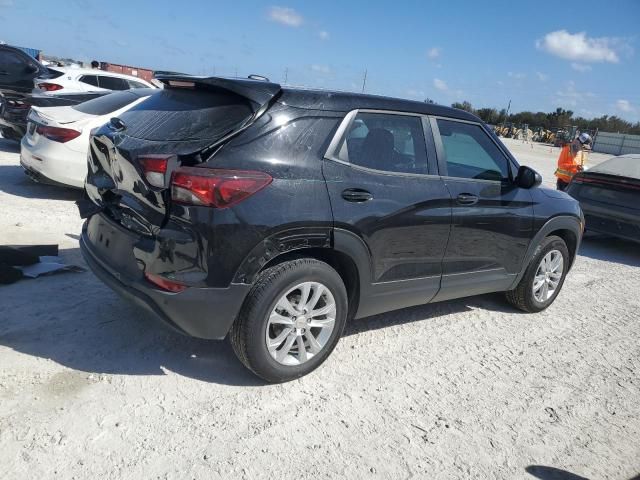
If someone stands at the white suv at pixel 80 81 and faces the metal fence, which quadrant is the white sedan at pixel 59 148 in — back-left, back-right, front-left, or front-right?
back-right

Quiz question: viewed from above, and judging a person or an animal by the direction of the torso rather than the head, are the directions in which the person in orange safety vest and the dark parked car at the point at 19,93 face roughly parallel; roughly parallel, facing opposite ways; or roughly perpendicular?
roughly perpendicular

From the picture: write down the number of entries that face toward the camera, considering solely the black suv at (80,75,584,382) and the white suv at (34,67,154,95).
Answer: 0

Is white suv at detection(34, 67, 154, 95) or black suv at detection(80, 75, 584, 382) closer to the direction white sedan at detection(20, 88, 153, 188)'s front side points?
the white suv

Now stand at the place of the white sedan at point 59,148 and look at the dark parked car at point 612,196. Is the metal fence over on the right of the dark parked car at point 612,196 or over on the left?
left

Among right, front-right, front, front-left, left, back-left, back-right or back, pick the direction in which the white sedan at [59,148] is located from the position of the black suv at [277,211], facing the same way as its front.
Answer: left

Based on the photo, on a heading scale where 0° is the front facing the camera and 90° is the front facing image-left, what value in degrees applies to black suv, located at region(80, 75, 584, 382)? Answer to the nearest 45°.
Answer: approximately 225°

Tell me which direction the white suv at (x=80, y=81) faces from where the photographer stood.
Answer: facing away from the viewer and to the right of the viewer
